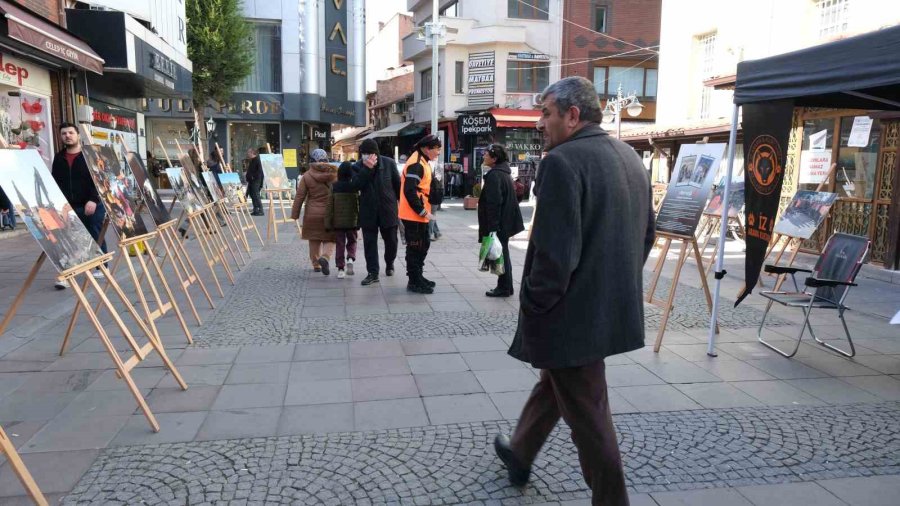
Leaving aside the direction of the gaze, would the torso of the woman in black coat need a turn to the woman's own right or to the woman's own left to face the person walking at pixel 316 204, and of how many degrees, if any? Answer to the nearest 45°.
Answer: approximately 45° to the woman's own right

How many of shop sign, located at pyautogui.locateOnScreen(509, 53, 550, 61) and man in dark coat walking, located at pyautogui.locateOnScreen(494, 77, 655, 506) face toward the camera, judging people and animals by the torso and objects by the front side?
1

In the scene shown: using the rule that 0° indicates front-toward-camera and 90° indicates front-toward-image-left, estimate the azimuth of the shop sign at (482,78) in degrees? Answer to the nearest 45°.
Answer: approximately 0°

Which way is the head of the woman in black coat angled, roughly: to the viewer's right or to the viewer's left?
to the viewer's left

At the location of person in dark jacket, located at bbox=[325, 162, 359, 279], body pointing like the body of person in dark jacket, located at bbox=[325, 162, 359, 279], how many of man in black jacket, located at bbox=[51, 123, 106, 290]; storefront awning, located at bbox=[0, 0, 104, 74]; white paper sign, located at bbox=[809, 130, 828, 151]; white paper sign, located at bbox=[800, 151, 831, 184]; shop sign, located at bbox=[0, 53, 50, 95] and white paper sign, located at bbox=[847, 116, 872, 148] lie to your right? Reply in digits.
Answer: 3
